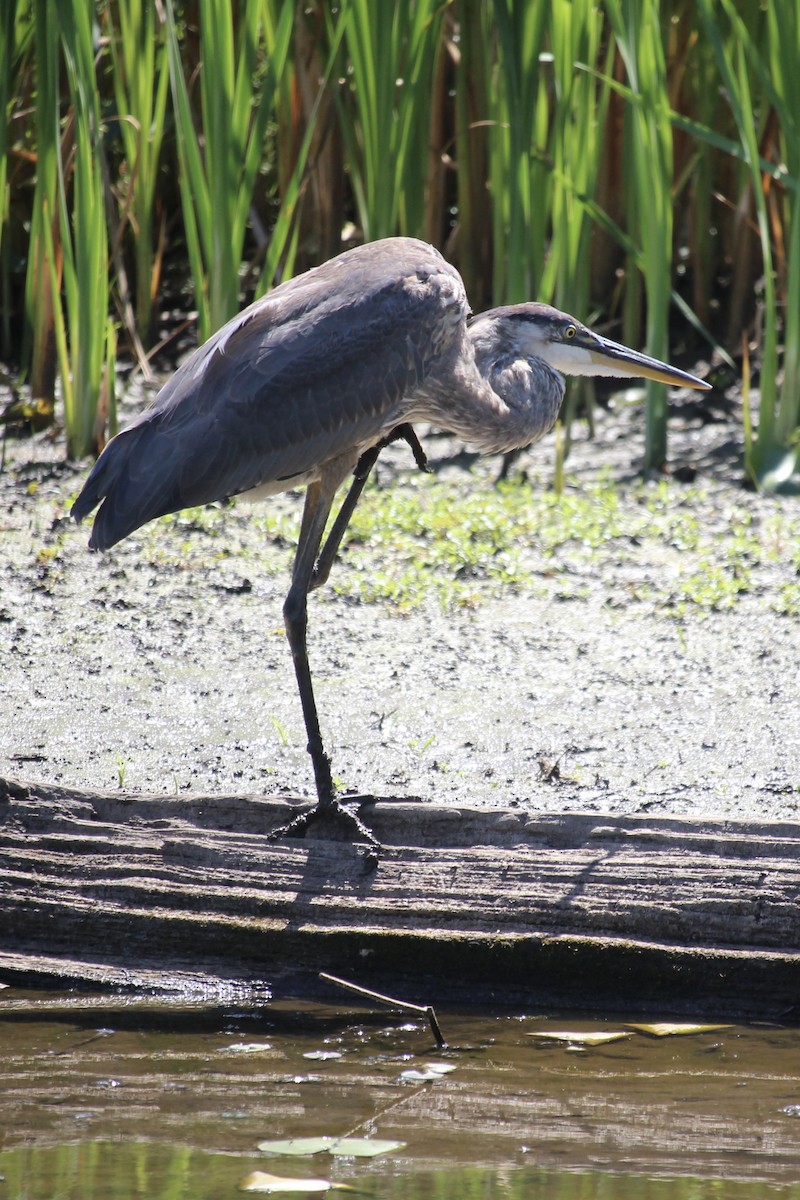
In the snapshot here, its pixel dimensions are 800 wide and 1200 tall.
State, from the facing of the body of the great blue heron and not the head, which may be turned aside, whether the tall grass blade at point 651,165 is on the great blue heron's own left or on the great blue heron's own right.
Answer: on the great blue heron's own left

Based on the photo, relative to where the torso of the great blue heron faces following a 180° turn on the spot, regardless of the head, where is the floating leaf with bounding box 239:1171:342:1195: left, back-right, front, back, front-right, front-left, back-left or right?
left

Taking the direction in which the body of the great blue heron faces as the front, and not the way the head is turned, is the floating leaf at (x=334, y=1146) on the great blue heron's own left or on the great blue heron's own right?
on the great blue heron's own right

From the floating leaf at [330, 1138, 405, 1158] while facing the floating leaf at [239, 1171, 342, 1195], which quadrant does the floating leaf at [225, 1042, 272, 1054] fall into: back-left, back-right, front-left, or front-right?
back-right

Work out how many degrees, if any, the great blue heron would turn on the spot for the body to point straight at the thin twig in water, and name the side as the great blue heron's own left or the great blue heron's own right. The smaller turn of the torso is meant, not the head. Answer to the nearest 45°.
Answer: approximately 90° to the great blue heron's own right

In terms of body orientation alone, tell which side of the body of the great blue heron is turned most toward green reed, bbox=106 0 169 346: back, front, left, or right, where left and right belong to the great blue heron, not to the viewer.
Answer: left

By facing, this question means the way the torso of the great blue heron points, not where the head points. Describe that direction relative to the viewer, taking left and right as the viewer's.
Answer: facing to the right of the viewer

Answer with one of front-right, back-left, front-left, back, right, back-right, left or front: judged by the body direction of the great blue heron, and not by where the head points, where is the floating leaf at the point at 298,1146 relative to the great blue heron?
right

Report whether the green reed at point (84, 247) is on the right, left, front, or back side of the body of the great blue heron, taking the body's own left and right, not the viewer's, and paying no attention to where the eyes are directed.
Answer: left

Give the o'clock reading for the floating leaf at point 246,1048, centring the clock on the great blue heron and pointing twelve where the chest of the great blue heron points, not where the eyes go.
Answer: The floating leaf is roughly at 3 o'clock from the great blue heron.

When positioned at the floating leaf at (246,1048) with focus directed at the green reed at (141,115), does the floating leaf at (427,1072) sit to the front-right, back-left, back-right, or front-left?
back-right

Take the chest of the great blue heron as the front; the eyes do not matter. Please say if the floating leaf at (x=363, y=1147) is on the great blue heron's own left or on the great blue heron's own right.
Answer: on the great blue heron's own right
